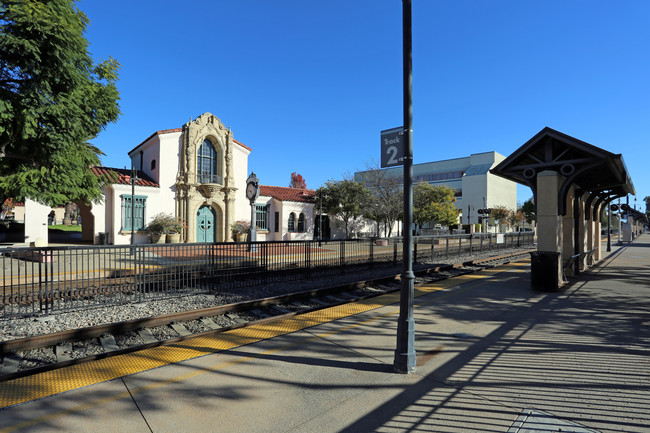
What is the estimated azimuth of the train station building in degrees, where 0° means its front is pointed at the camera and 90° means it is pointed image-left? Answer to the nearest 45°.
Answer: approximately 315°
